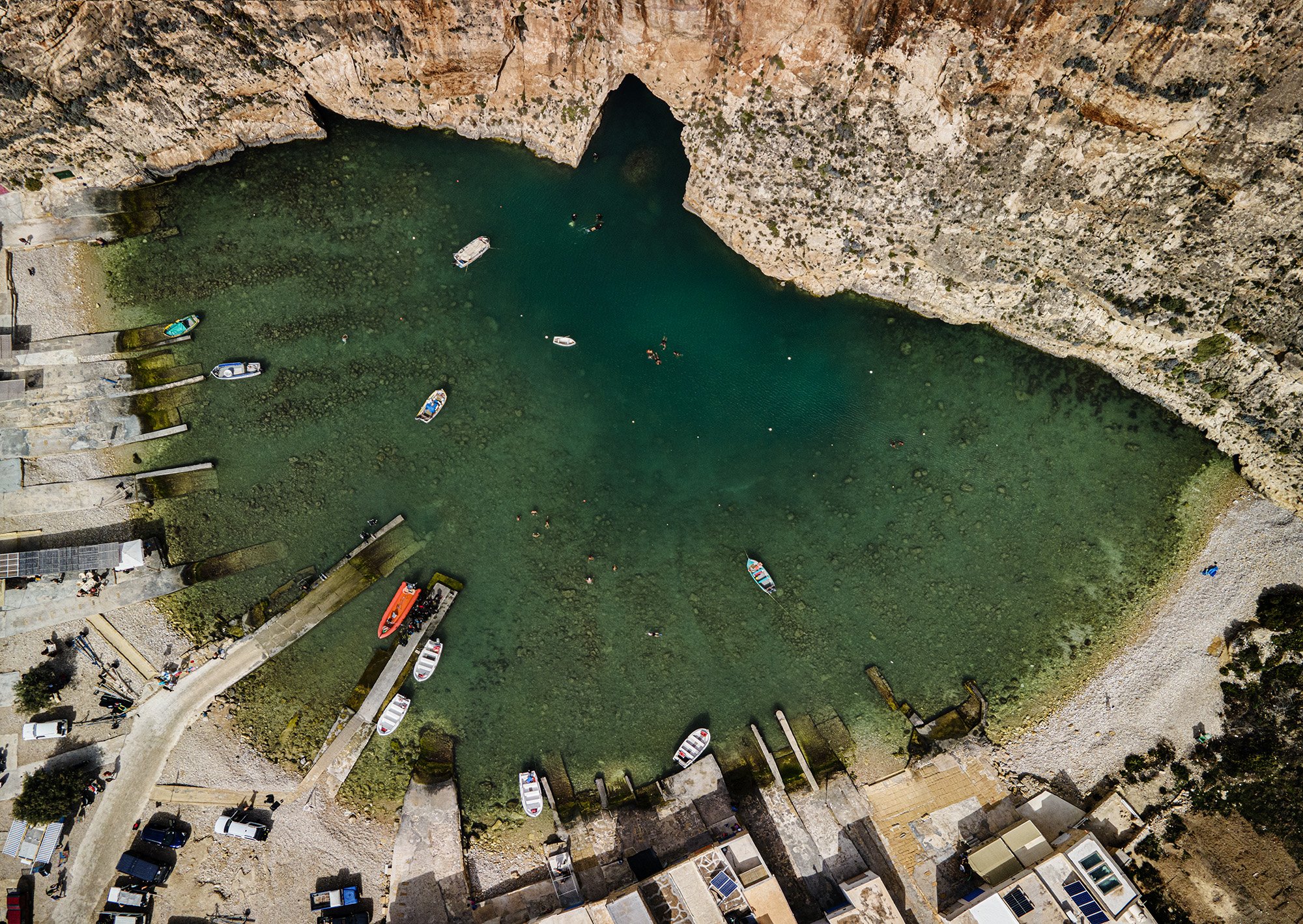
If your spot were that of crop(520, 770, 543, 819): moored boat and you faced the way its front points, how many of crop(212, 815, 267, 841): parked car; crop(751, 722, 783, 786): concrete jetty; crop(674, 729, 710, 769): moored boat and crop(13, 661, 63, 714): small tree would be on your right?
2

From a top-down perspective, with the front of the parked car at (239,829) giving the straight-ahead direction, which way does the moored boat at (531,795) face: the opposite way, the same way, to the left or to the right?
to the left

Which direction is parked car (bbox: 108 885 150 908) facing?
to the viewer's left
